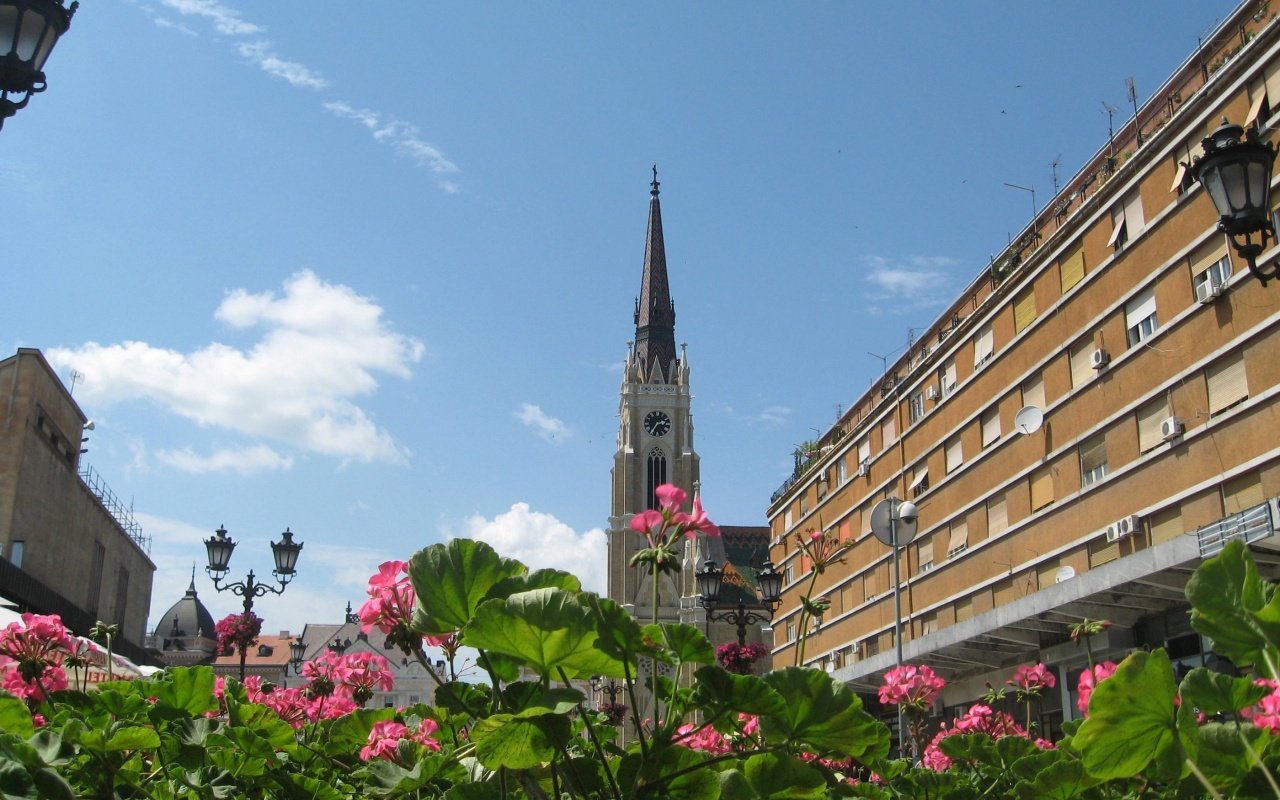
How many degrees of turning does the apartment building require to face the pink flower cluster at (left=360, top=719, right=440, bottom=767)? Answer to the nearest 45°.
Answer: approximately 45° to its left

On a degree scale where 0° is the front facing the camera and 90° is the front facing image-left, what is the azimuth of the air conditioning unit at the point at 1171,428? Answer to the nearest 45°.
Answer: approximately 45°

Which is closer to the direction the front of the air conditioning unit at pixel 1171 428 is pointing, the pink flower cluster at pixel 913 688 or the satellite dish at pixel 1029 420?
the pink flower cluster

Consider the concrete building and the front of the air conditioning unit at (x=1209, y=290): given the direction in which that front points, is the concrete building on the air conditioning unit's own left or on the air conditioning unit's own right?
on the air conditioning unit's own right

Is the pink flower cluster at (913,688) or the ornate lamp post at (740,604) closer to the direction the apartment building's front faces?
the ornate lamp post

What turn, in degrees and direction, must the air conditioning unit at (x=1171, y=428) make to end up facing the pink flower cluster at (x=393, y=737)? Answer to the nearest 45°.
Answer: approximately 45° to its left

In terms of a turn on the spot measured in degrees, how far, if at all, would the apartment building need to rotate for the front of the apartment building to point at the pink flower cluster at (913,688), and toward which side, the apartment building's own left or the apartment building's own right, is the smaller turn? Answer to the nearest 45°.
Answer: approximately 45° to the apartment building's own left

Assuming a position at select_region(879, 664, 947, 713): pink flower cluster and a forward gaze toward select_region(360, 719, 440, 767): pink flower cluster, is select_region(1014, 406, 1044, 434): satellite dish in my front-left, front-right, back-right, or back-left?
back-right
